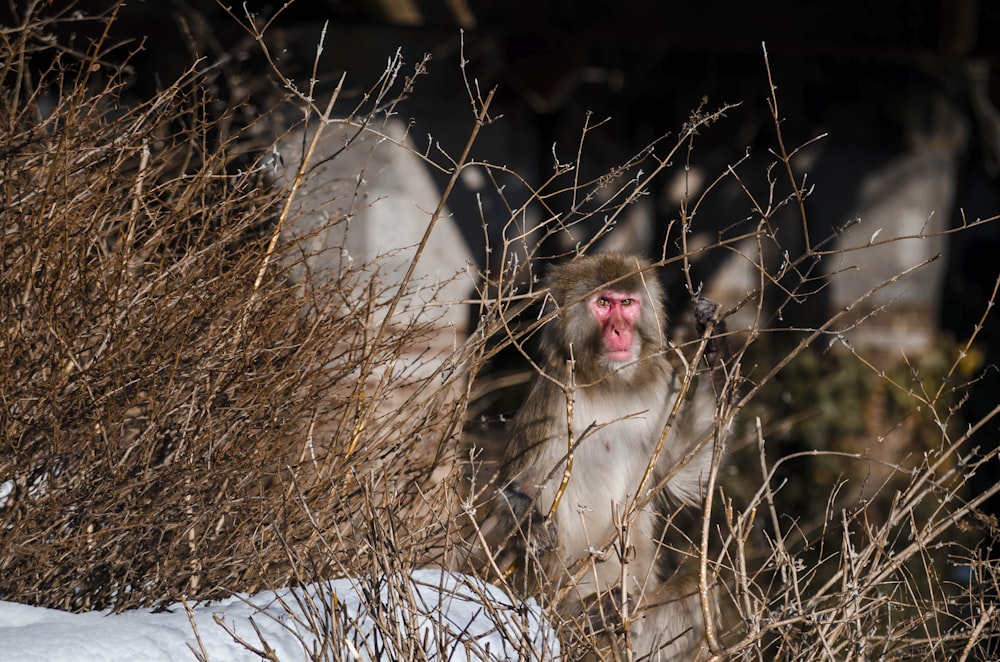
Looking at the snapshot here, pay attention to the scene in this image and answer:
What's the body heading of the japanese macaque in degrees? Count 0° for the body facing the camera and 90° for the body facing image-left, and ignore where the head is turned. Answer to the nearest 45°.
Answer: approximately 315°

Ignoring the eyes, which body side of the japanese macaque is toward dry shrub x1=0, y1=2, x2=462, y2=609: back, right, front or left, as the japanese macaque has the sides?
right
